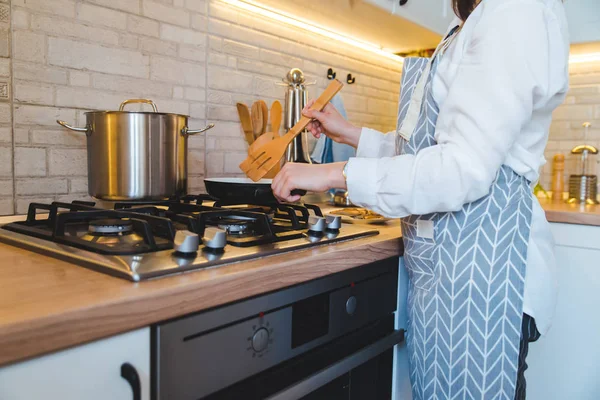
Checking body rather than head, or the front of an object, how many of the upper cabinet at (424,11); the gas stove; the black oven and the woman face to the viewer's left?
1

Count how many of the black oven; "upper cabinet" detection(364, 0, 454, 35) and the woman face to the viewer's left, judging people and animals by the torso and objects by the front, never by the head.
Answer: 1

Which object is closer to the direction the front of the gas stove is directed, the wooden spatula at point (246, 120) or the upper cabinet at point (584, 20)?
the upper cabinet

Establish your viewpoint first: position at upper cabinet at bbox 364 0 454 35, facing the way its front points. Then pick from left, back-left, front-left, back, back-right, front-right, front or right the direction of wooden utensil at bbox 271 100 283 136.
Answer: right

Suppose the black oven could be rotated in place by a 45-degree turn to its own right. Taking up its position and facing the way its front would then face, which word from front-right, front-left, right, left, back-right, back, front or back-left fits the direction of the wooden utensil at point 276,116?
back

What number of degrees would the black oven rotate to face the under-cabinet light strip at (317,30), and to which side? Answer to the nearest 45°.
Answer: approximately 135° to its left

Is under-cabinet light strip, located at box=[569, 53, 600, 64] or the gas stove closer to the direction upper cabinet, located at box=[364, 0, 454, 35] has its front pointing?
the gas stove

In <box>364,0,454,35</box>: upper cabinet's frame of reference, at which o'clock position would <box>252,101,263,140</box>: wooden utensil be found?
The wooden utensil is roughly at 3 o'clock from the upper cabinet.

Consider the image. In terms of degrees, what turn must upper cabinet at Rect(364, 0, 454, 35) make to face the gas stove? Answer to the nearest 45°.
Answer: approximately 45° to its right

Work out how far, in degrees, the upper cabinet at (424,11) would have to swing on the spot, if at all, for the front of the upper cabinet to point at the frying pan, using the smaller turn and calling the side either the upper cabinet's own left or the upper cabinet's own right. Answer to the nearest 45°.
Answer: approximately 45° to the upper cabinet's own right

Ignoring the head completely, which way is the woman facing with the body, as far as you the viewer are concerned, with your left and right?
facing to the left of the viewer

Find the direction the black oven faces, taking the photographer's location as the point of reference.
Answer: facing the viewer and to the right of the viewer

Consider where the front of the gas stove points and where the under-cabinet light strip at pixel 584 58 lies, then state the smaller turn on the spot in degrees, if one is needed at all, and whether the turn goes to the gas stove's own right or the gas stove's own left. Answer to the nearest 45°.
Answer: approximately 90° to the gas stove's own left

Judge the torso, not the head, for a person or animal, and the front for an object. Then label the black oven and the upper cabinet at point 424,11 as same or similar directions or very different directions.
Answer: same or similar directions

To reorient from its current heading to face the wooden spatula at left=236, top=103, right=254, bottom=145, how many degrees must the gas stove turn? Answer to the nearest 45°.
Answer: approximately 135° to its left

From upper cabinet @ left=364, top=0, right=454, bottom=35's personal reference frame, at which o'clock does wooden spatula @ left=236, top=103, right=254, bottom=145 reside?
The wooden spatula is roughly at 3 o'clock from the upper cabinet.

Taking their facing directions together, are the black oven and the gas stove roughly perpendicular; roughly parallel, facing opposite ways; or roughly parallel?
roughly parallel
